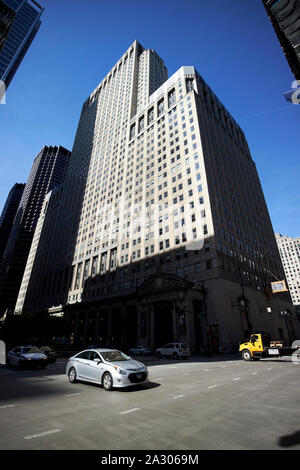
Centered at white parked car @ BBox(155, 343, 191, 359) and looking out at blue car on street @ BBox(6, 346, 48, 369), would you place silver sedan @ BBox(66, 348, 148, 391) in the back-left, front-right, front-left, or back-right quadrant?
front-left

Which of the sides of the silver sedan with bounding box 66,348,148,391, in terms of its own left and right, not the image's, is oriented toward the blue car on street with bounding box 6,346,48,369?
back

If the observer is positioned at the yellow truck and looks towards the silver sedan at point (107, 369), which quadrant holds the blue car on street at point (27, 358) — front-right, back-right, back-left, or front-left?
front-right

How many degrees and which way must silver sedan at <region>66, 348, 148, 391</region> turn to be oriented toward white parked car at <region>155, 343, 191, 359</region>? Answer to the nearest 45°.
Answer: approximately 90° to its left

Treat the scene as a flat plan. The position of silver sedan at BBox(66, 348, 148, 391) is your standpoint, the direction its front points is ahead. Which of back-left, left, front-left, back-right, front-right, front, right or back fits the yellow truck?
left

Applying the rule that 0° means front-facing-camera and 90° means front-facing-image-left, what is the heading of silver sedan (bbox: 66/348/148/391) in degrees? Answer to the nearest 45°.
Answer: approximately 315°

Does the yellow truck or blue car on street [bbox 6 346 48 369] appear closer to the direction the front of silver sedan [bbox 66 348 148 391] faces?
the yellow truck
